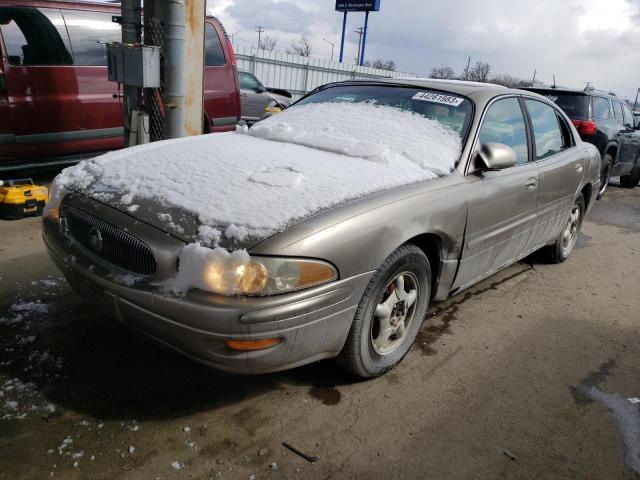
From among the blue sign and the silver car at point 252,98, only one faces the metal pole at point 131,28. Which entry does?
the blue sign

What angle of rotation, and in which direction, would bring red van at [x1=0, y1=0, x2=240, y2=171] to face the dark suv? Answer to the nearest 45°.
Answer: approximately 135° to its left

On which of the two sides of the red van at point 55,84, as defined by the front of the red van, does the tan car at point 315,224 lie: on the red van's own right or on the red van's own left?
on the red van's own left

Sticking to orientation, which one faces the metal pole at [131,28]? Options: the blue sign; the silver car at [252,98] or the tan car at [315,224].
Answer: the blue sign

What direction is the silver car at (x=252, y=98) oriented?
to the viewer's right

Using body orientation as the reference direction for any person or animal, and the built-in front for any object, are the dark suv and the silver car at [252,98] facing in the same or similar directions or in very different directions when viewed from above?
same or similar directions

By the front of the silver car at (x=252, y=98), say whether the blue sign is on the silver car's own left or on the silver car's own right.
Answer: on the silver car's own left

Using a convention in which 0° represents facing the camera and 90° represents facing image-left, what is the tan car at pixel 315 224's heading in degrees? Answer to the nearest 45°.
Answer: approximately 45°

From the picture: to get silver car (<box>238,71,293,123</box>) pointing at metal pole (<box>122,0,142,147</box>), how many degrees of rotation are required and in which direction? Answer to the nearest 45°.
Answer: approximately 90° to its right

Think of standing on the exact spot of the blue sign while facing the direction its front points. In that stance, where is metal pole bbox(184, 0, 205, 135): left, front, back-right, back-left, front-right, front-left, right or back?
front

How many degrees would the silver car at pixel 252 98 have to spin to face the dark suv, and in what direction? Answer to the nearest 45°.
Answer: approximately 45° to its right

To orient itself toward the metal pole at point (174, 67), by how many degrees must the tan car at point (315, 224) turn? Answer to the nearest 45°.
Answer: approximately 90° to its right

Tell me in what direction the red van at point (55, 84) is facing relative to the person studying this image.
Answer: facing the viewer and to the left of the viewer

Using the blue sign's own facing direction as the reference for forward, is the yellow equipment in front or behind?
in front

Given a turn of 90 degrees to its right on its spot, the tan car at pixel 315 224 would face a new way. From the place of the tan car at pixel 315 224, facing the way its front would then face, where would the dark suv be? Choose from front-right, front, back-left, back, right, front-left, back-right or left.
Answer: right

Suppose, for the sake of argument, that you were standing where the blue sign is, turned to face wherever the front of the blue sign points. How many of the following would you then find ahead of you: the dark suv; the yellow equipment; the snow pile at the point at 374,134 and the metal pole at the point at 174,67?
4

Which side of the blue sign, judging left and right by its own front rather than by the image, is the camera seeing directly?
front

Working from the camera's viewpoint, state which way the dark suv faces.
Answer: facing away from the viewer and to the right of the viewer

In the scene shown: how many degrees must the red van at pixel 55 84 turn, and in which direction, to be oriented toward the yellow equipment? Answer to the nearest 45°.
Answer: approximately 45° to its left

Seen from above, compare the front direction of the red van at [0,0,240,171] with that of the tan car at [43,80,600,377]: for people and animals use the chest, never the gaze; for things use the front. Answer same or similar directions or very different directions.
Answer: same or similar directions

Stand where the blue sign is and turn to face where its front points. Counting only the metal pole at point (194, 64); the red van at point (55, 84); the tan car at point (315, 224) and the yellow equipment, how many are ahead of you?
4

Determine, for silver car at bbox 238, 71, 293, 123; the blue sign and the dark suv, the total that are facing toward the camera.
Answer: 1
